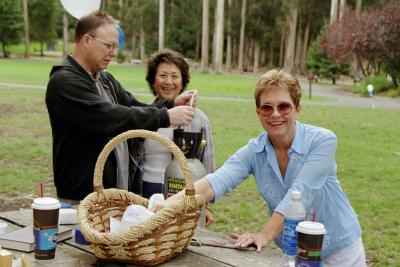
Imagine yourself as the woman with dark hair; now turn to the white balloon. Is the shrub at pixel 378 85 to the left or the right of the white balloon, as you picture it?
right

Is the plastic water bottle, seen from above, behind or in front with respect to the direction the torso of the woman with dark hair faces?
in front

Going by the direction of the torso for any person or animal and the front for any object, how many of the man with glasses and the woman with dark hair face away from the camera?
0

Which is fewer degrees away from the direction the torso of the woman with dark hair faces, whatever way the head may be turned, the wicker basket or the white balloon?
the wicker basket

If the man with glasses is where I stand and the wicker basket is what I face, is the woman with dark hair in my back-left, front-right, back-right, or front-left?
back-left

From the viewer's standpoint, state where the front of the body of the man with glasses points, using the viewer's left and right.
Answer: facing the viewer and to the right of the viewer

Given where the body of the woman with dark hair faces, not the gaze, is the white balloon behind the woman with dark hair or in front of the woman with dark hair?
behind

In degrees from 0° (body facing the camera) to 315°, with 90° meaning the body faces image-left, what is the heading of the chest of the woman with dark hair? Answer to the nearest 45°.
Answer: approximately 0°

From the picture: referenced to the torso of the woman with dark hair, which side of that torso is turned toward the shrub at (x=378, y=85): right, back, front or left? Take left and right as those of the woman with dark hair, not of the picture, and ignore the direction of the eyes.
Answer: back

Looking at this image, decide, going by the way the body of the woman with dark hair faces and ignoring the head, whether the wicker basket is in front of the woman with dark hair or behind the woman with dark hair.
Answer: in front
